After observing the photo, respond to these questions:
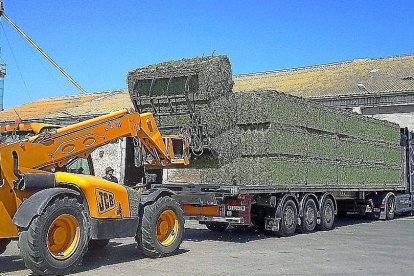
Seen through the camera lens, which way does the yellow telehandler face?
facing away from the viewer and to the right of the viewer

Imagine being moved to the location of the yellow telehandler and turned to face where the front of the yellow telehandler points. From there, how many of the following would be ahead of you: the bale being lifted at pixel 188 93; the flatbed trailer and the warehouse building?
3

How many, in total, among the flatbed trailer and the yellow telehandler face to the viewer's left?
0

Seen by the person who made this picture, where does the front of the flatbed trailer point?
facing away from the viewer and to the right of the viewer

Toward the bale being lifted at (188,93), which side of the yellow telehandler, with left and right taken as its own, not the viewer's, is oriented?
front

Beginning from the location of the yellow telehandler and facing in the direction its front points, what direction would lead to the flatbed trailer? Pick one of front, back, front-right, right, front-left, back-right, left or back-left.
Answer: front

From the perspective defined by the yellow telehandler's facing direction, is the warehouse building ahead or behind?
ahead
